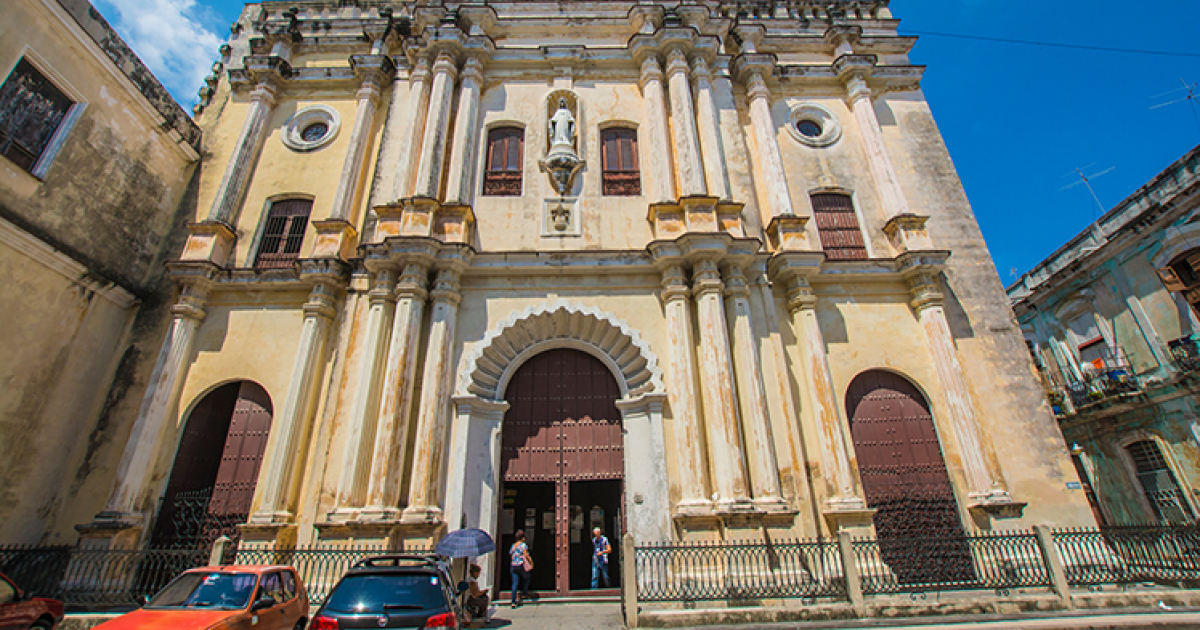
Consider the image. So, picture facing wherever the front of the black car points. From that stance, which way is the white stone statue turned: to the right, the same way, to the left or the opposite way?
the opposite way

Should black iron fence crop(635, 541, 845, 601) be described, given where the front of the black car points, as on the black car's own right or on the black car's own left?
on the black car's own right

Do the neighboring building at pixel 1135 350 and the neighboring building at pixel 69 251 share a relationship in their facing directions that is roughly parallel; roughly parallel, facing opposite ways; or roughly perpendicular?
roughly parallel, facing opposite ways

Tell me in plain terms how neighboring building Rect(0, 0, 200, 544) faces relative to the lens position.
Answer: facing the viewer and to the right of the viewer

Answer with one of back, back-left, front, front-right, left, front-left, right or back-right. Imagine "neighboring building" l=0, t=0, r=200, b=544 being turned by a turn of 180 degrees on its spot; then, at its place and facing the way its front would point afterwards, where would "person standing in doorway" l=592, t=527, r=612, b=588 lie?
back

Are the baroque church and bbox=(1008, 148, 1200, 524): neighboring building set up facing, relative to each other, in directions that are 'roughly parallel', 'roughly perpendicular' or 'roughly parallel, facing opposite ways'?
roughly perpendicular

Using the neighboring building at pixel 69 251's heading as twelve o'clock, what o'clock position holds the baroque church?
The baroque church is roughly at 12 o'clock from the neighboring building.

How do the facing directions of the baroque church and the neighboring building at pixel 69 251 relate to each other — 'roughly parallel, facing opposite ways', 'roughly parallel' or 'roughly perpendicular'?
roughly perpendicular

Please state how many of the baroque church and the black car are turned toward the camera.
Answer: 1

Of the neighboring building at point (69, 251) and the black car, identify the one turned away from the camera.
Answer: the black car

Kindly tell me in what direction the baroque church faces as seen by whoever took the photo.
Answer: facing the viewer

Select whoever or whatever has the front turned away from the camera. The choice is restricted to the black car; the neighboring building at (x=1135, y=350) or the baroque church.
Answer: the black car

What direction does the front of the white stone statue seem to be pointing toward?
toward the camera

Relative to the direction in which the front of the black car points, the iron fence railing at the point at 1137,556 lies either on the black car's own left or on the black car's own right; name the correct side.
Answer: on the black car's own right

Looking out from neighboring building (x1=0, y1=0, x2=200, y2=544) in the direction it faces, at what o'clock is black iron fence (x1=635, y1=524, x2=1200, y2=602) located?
The black iron fence is roughly at 12 o'clock from the neighboring building.

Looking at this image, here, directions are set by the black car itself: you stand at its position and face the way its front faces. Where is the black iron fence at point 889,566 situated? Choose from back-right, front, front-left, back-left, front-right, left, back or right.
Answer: right

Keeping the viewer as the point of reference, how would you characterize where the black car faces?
facing away from the viewer

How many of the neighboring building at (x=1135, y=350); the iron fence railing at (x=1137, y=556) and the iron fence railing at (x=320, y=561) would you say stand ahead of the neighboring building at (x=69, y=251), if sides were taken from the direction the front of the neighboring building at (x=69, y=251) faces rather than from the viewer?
3

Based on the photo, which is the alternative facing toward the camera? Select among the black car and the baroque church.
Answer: the baroque church
